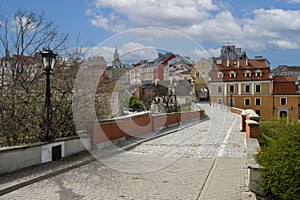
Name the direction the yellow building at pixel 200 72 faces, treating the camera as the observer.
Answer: facing the viewer

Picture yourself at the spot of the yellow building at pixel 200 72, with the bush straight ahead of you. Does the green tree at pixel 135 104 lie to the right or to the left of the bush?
right

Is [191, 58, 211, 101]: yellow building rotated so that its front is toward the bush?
yes

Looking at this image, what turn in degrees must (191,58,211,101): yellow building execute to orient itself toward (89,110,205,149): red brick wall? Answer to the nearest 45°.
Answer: approximately 45° to its right

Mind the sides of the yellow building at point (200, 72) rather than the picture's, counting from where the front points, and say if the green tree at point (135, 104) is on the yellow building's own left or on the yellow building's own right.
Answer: on the yellow building's own right

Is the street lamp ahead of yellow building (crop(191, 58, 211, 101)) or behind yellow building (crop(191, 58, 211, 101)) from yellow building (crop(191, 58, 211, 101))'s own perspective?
ahead
